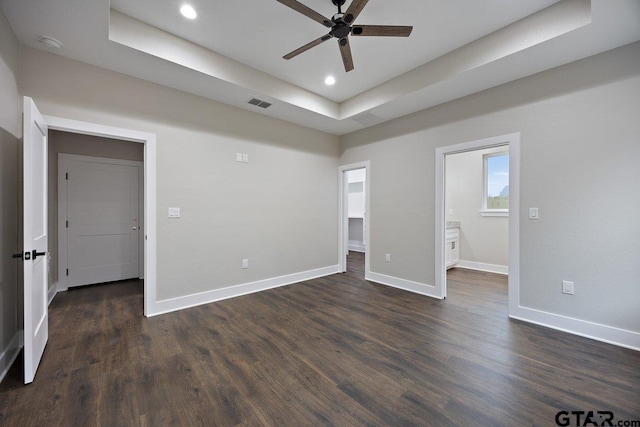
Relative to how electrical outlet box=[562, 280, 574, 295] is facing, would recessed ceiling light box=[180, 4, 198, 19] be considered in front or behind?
in front

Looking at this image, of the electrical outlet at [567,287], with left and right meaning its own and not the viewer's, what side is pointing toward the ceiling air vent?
front

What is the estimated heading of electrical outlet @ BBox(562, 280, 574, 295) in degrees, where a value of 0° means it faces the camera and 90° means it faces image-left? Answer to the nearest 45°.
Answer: approximately 45°

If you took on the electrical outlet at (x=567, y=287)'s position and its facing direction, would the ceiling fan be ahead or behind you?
ahead

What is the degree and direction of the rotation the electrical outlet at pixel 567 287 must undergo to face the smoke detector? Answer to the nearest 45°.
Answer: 0° — it already faces it

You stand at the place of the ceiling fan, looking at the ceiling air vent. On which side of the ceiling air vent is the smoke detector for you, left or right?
left

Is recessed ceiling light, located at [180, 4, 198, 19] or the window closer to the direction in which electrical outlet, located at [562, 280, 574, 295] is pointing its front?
the recessed ceiling light

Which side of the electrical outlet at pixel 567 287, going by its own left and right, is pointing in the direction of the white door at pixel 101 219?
right
